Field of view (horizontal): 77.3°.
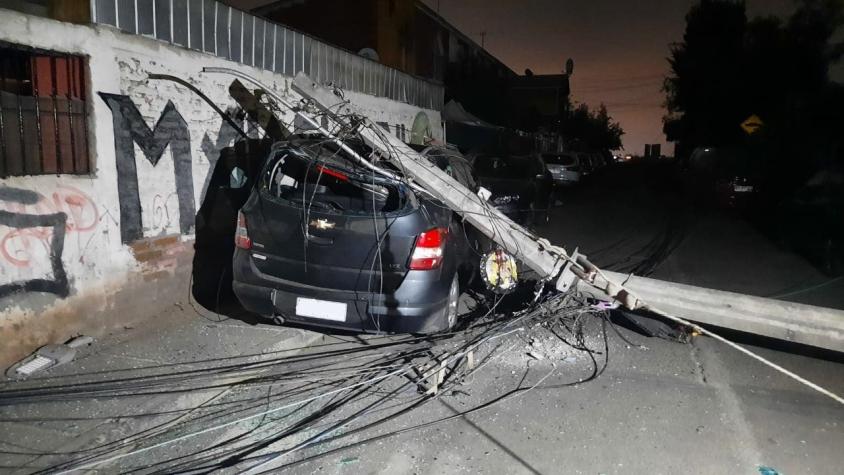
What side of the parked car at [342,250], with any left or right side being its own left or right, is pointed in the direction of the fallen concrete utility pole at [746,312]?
right

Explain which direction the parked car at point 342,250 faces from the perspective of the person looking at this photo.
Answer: facing away from the viewer

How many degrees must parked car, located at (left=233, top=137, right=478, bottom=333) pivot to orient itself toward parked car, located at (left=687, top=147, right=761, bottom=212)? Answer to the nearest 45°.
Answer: approximately 45° to its right

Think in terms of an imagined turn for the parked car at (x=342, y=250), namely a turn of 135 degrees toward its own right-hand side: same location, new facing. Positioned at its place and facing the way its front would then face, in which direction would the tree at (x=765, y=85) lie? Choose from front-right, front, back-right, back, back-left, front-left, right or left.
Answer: left
